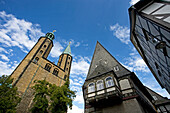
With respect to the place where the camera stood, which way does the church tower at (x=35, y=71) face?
facing the viewer and to the right of the viewer

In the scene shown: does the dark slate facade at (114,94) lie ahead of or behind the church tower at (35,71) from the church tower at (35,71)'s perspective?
ahead

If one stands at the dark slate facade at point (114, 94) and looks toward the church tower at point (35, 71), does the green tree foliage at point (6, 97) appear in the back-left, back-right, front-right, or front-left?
front-left

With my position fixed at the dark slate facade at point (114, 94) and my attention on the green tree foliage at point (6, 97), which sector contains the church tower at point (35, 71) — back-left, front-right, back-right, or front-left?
front-right
